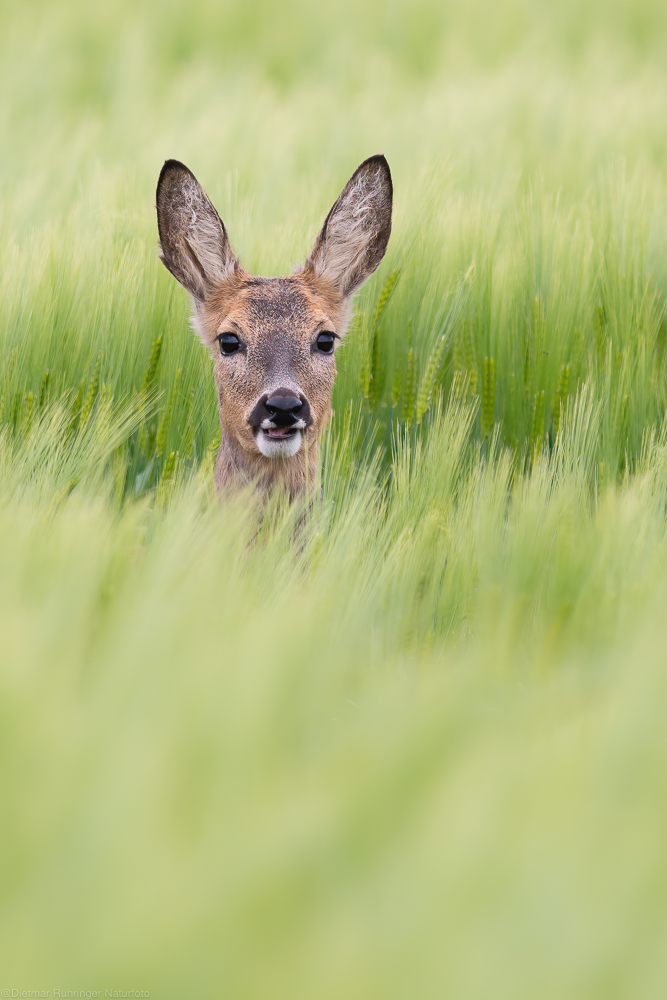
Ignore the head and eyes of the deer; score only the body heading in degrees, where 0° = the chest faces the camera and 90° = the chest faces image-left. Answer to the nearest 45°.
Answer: approximately 0°

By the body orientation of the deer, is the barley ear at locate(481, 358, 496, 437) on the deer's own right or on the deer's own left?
on the deer's own left
